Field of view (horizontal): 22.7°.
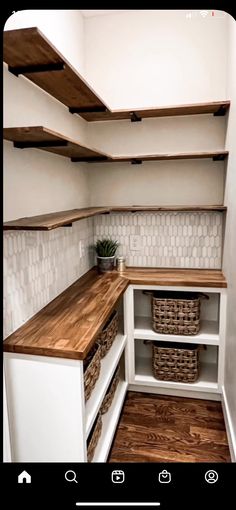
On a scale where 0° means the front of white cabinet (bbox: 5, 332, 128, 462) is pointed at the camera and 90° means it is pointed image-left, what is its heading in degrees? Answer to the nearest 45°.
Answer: approximately 270°

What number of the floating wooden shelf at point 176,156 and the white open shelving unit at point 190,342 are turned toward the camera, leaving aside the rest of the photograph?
2

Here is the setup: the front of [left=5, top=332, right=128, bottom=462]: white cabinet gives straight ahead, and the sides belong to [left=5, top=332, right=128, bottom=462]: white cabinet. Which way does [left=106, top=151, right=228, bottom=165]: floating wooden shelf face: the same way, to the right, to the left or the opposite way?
to the right

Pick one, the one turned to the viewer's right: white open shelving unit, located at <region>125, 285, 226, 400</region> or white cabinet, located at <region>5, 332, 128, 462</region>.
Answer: the white cabinet

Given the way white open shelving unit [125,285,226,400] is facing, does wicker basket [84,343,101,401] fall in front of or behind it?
in front

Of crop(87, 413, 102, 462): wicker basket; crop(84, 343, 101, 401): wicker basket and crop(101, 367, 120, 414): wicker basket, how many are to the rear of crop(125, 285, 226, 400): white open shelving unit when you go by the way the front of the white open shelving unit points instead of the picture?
0

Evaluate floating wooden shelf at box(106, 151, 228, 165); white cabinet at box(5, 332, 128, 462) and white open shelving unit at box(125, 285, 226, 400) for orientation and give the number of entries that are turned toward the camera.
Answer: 2

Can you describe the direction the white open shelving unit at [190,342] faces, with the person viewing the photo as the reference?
facing the viewer
